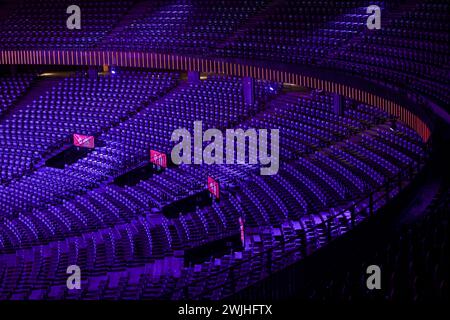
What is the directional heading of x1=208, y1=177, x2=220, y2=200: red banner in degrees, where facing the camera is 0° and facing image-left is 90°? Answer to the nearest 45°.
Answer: approximately 45°

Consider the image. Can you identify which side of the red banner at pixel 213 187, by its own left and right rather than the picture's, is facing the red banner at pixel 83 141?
right

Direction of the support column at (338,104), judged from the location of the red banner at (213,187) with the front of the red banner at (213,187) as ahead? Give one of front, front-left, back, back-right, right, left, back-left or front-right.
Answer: back

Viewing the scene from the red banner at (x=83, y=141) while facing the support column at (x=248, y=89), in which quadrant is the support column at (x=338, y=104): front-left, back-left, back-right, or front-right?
front-right

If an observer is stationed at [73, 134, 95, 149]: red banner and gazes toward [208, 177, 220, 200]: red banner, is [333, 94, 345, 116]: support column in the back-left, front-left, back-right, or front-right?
front-left

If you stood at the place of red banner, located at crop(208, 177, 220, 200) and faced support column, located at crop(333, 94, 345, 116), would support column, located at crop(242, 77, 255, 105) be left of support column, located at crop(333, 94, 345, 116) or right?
left

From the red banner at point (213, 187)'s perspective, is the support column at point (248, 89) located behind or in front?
behind

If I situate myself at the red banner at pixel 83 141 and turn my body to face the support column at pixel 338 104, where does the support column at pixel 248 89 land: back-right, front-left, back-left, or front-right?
front-left

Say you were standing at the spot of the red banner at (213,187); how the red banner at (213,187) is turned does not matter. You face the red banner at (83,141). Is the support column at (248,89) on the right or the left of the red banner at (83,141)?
right
